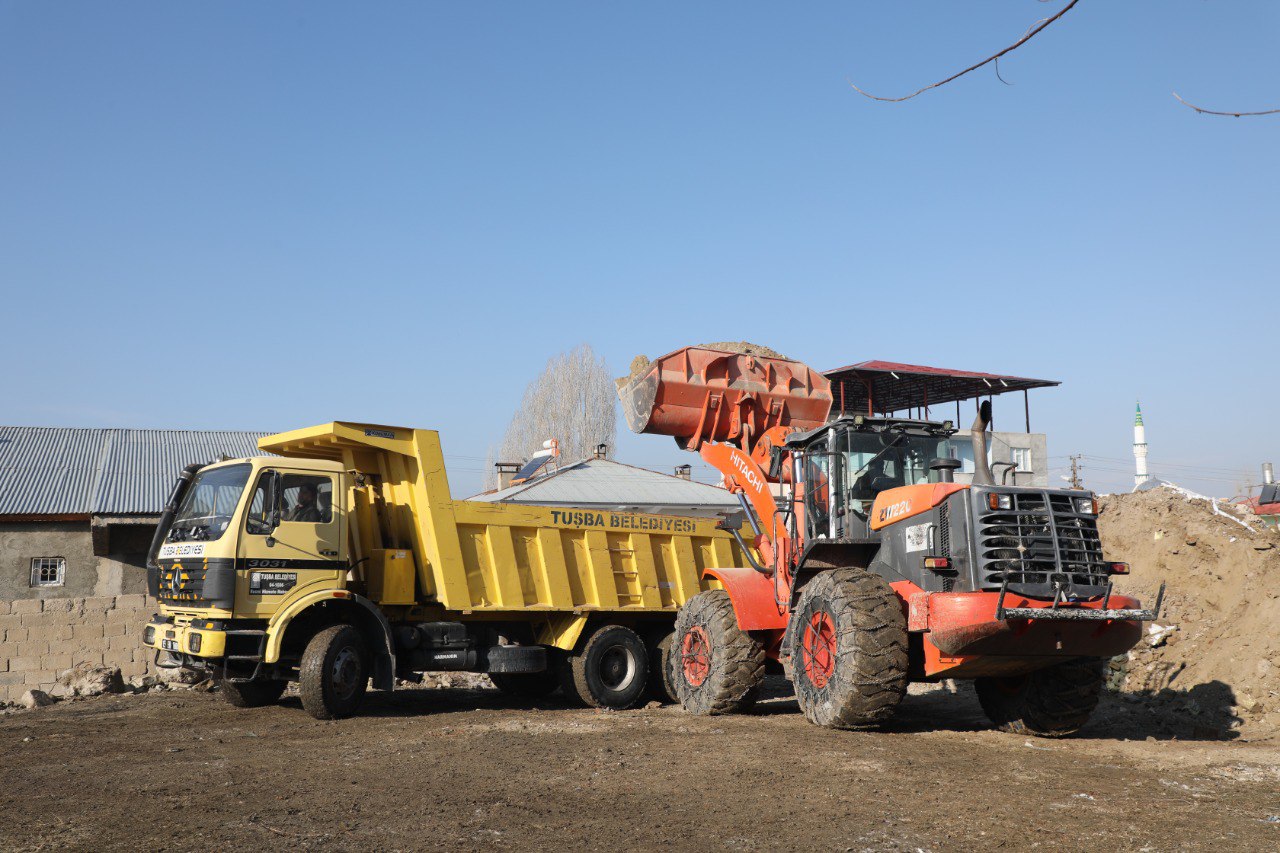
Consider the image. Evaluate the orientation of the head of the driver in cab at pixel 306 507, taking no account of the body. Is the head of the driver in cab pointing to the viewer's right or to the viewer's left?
to the viewer's left

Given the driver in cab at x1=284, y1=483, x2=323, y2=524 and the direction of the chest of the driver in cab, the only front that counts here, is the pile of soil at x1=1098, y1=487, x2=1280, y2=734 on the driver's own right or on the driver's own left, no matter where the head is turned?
on the driver's own left

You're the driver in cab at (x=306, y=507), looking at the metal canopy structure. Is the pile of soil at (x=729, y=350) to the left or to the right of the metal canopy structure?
right

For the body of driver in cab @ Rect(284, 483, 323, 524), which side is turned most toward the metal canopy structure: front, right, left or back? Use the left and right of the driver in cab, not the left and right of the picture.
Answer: back

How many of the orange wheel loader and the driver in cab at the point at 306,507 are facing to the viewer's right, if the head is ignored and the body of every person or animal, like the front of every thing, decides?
0

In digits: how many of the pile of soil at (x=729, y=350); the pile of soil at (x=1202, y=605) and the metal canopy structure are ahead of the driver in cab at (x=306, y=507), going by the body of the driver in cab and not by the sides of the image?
0

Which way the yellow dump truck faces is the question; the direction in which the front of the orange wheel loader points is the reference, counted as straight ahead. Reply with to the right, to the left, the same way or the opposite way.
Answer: to the left

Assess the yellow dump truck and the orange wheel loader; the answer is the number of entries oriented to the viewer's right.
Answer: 0

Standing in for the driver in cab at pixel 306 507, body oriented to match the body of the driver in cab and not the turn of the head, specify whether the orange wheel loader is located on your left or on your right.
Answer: on your left

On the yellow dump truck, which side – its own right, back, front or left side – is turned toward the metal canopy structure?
back

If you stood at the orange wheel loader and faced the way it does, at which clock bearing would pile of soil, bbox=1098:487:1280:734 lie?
The pile of soil is roughly at 3 o'clock from the orange wheel loader.

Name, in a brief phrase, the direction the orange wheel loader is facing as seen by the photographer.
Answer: facing away from the viewer and to the left of the viewer

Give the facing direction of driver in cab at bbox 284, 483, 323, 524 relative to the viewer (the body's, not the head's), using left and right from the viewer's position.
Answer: facing the viewer and to the left of the viewer
